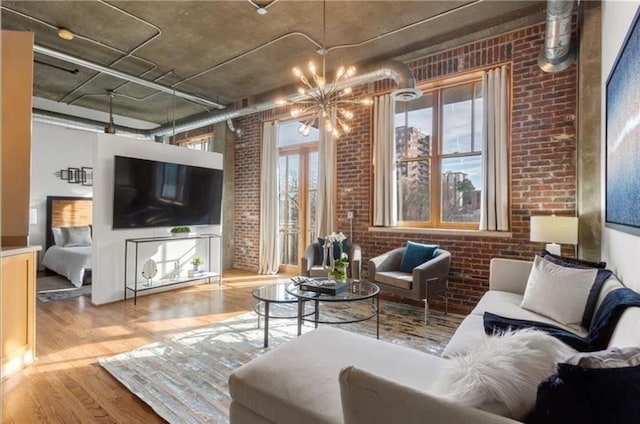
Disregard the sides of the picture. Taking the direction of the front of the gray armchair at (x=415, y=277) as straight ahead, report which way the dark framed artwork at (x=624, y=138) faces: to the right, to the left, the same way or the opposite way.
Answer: to the right

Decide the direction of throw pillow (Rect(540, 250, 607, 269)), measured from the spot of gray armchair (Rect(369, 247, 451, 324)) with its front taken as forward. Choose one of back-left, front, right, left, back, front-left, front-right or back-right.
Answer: left

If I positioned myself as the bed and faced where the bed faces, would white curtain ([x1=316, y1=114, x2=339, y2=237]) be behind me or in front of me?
in front

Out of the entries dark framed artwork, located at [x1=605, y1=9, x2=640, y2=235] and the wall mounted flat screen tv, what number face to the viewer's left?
1

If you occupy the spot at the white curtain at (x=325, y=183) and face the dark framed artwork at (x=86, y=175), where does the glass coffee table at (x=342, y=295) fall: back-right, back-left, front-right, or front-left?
back-left

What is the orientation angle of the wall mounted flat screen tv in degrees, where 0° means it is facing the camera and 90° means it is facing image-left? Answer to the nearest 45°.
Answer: approximately 315°

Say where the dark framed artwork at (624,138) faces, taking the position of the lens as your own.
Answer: facing to the left of the viewer

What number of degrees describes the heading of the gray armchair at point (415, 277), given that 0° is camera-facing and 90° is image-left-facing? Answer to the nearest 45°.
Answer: approximately 45°

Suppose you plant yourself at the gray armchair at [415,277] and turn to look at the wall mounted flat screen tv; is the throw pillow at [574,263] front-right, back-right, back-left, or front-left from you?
back-left

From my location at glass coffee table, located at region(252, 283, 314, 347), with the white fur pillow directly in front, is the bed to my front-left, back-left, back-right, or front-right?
back-right

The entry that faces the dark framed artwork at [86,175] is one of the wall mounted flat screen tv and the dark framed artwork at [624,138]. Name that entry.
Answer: the dark framed artwork at [624,138]

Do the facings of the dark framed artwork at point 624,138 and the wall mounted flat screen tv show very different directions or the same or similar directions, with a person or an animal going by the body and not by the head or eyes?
very different directions

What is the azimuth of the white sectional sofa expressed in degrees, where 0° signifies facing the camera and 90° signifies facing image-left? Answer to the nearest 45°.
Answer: approximately 135°
